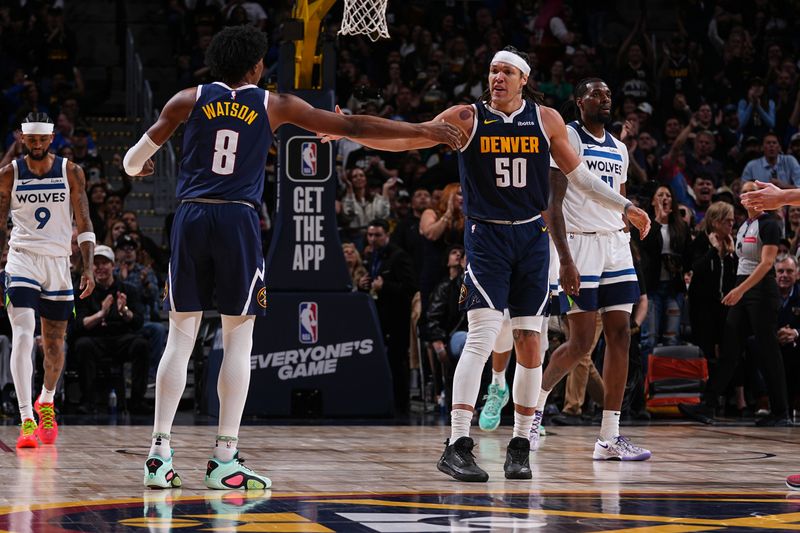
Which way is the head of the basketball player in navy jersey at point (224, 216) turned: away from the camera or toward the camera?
away from the camera

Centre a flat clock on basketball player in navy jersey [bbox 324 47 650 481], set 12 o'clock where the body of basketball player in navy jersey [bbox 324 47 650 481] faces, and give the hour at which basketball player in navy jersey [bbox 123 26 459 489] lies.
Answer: basketball player in navy jersey [bbox 123 26 459 489] is roughly at 2 o'clock from basketball player in navy jersey [bbox 324 47 650 481].

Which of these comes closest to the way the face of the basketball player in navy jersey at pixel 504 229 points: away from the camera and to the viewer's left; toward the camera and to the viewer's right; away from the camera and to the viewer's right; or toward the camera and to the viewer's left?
toward the camera and to the viewer's left

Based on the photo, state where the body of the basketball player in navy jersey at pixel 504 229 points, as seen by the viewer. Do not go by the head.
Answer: toward the camera
